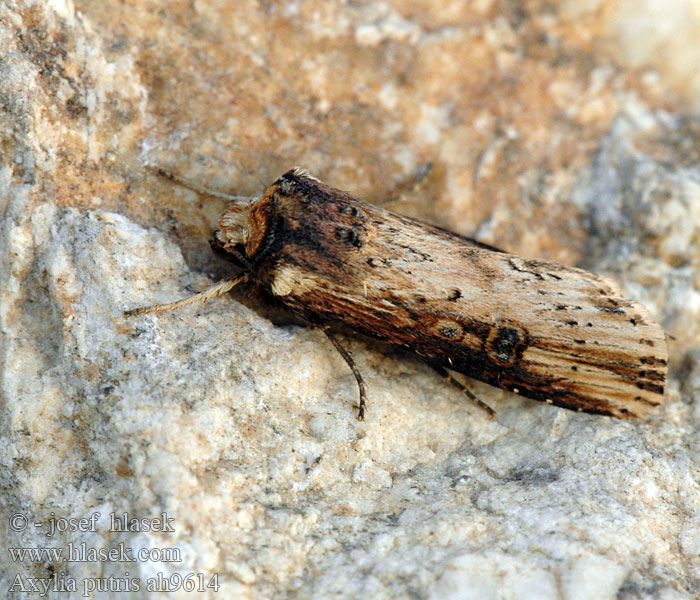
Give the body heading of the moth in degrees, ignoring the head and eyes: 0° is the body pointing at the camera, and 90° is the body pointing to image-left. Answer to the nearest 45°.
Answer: approximately 90°
